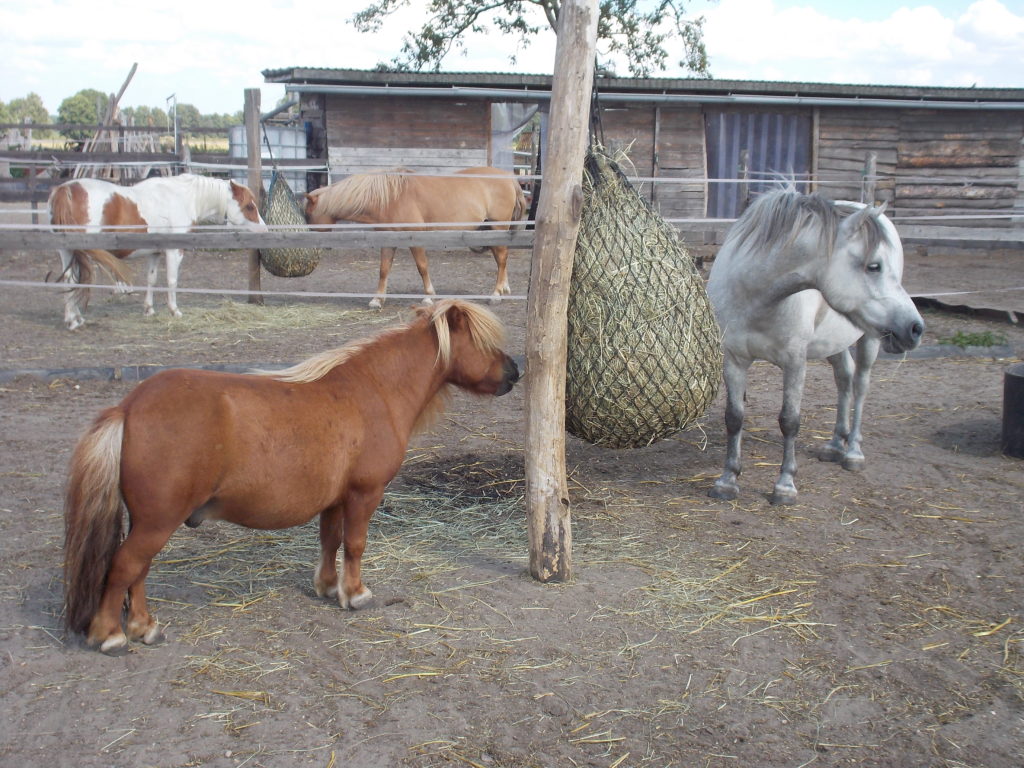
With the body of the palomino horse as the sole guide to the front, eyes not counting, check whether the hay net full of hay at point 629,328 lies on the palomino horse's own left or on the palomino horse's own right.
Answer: on the palomino horse's own left

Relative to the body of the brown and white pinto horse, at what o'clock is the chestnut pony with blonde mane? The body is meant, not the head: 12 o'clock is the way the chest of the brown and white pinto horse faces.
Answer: The chestnut pony with blonde mane is roughly at 3 o'clock from the brown and white pinto horse.

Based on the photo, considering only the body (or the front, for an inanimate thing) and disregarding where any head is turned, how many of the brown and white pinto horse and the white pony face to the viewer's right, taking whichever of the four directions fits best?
1

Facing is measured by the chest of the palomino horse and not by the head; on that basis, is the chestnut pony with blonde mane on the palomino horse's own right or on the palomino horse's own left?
on the palomino horse's own left

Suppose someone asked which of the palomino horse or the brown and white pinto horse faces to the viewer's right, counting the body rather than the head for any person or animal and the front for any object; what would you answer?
the brown and white pinto horse

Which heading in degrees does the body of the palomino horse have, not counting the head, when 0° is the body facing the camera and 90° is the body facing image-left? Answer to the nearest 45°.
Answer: approximately 90°

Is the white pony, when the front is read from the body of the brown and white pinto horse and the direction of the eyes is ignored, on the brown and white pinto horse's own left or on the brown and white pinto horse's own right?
on the brown and white pinto horse's own right

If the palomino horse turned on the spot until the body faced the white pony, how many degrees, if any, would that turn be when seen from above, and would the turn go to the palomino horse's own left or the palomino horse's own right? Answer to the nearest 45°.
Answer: approximately 90° to the palomino horse's own left

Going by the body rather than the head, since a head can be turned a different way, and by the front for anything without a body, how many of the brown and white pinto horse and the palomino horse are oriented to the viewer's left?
1

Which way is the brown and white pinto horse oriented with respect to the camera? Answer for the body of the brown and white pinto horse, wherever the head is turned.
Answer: to the viewer's right

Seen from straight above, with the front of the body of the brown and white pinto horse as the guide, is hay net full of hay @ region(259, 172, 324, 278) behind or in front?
in front

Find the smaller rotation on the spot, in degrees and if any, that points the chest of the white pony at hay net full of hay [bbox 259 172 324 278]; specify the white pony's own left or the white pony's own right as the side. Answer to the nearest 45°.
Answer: approximately 90° to the white pony's own right

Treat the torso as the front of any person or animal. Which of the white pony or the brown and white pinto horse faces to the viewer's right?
the brown and white pinto horse
